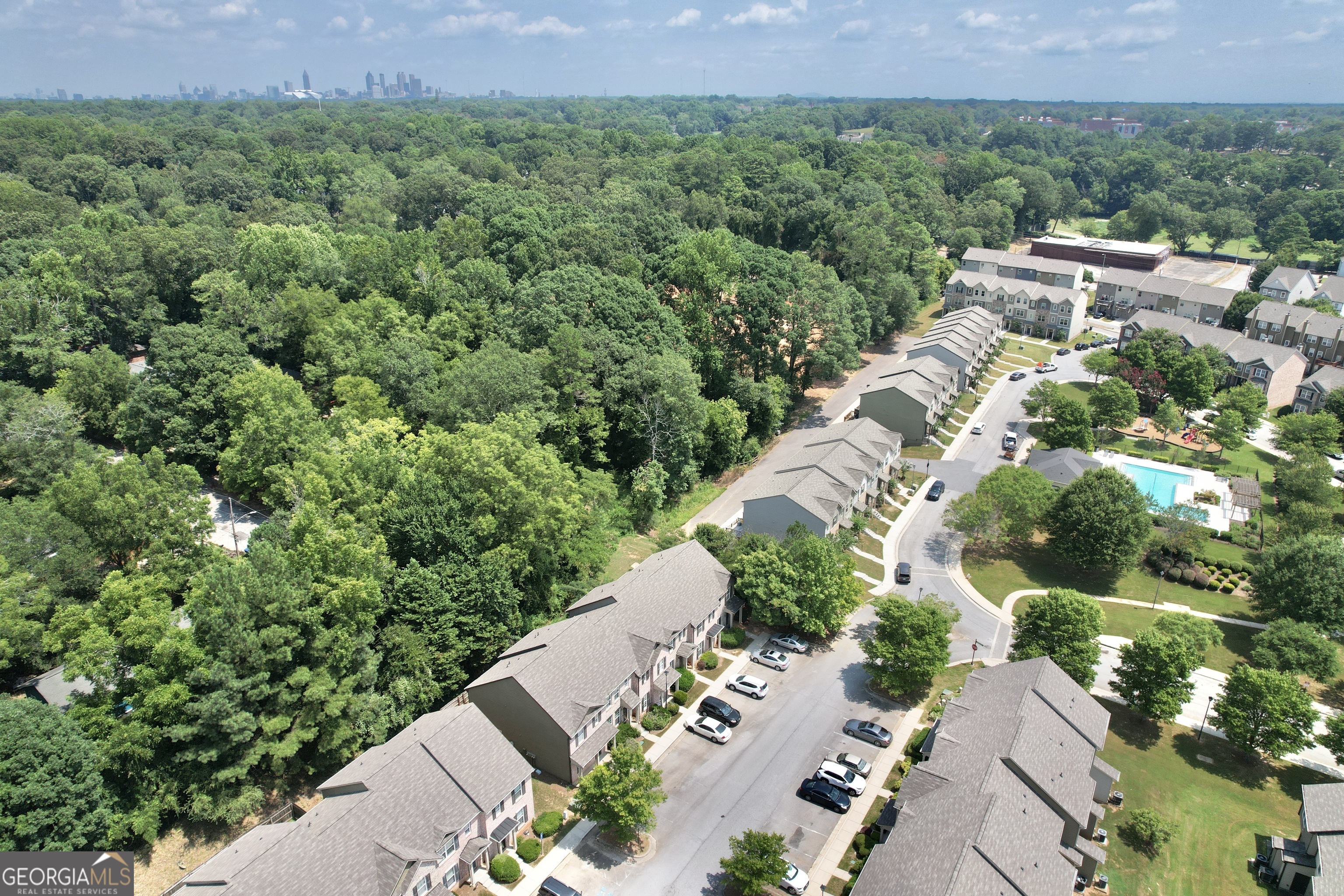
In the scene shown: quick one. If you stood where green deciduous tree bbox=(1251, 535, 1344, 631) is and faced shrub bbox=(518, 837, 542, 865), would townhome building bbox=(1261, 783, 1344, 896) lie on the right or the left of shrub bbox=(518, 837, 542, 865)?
left

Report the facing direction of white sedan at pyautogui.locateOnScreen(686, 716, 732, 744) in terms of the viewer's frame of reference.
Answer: facing away from the viewer and to the left of the viewer

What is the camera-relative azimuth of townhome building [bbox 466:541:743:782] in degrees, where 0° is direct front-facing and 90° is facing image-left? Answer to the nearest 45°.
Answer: approximately 315°

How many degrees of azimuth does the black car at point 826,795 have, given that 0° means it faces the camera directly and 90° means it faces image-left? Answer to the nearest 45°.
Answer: approximately 315°

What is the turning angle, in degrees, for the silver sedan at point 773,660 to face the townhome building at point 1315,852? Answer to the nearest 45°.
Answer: approximately 180°

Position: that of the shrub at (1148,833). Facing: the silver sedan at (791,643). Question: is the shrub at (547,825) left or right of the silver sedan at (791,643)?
left

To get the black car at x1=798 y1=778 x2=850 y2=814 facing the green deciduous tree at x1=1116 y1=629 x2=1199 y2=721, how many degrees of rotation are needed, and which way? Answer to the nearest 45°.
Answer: approximately 90° to its left

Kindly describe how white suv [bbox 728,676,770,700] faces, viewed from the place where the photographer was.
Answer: facing away from the viewer and to the left of the viewer

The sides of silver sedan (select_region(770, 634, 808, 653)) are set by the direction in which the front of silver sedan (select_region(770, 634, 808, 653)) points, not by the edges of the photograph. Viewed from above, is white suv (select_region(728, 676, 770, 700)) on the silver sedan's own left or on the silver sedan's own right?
on the silver sedan's own left

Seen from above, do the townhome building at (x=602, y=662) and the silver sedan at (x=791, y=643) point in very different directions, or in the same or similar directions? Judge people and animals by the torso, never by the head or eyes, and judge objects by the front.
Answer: very different directions
